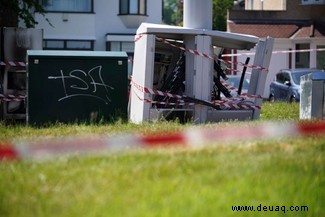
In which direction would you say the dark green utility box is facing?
toward the camera

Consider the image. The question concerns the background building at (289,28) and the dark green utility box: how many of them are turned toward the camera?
2

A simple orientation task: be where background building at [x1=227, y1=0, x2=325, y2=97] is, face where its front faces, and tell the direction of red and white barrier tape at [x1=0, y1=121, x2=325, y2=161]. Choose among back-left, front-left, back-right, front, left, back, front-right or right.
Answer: front

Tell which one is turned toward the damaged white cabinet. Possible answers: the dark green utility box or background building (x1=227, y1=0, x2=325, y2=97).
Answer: the background building

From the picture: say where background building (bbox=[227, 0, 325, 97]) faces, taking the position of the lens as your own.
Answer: facing the viewer

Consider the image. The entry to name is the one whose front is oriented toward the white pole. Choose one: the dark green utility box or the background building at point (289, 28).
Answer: the background building

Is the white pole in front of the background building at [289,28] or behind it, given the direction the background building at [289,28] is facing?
in front

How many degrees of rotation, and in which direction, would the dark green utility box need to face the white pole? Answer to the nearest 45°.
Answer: approximately 90° to its left

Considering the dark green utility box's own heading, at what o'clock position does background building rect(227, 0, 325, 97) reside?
The background building is roughly at 7 o'clock from the dark green utility box.

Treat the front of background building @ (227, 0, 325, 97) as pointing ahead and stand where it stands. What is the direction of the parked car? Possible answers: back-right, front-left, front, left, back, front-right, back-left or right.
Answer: front

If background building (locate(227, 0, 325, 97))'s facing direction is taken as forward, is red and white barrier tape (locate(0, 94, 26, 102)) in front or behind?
in front
